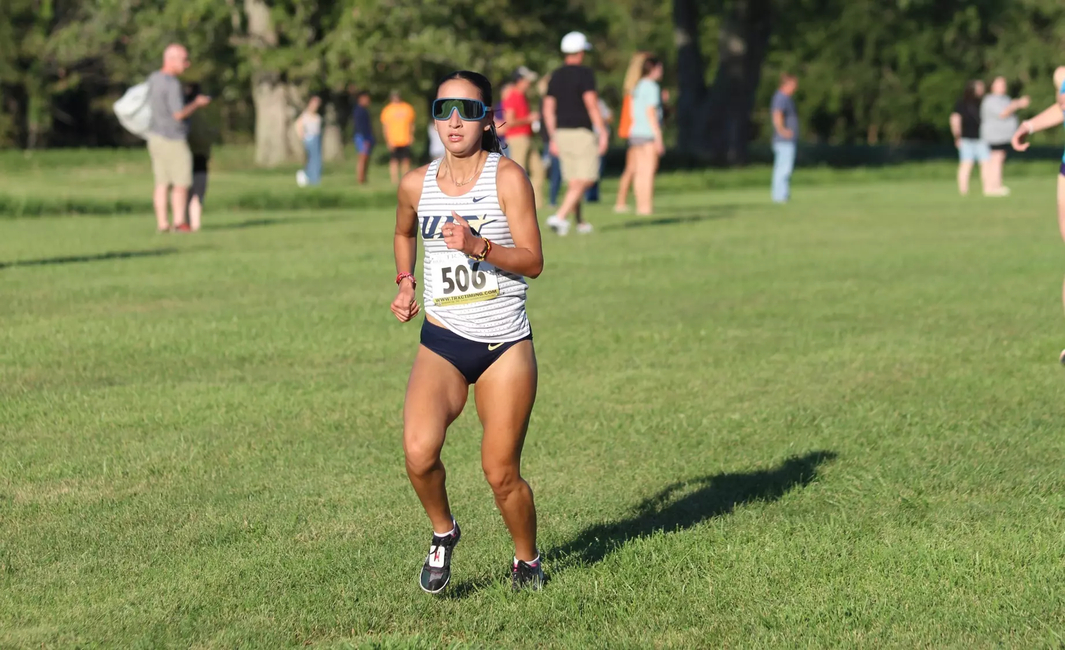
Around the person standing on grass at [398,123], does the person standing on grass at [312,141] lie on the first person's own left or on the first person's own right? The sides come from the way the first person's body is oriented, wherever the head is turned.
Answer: on the first person's own left

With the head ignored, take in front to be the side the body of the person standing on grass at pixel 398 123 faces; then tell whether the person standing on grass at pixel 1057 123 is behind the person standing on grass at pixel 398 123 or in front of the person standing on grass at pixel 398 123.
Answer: behind

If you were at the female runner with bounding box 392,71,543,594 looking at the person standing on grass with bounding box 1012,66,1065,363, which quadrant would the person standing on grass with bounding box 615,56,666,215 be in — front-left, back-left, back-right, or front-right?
front-left

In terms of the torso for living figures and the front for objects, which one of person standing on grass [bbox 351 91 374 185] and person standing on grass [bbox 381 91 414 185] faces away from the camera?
person standing on grass [bbox 381 91 414 185]

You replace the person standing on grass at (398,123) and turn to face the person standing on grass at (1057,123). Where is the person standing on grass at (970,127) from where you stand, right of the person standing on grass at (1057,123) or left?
left

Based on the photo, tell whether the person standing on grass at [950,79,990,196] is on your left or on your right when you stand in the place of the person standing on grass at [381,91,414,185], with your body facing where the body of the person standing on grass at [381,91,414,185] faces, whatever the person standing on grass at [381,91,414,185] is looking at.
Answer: on your right

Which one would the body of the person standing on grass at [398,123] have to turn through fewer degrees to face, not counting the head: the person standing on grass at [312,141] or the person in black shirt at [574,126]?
the person standing on grass

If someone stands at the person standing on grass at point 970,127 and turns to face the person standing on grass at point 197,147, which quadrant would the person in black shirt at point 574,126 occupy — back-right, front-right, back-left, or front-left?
front-left

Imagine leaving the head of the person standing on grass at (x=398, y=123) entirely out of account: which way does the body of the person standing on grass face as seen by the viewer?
away from the camera

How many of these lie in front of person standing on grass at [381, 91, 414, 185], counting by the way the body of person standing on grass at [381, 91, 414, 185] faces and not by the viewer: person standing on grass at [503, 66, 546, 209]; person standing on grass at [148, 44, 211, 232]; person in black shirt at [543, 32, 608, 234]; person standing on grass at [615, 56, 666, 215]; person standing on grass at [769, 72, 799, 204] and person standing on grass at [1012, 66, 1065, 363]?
0

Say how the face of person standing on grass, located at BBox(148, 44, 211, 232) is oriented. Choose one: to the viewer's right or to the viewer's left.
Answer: to the viewer's right
